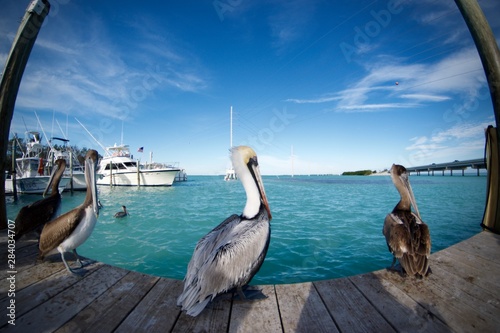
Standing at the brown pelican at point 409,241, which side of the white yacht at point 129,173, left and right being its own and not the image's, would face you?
right

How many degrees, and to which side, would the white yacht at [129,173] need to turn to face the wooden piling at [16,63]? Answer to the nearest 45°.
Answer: approximately 90° to its right

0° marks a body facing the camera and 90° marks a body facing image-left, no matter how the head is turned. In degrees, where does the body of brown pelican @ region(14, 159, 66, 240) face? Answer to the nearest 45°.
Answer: approximately 270°

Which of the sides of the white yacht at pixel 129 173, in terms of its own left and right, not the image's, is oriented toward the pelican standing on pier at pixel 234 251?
right

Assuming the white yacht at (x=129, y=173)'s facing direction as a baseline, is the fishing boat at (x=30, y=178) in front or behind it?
behind

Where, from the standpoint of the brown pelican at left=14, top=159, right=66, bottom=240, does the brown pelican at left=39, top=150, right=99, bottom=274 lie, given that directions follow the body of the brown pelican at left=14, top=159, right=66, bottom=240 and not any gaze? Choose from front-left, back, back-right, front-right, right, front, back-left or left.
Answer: right

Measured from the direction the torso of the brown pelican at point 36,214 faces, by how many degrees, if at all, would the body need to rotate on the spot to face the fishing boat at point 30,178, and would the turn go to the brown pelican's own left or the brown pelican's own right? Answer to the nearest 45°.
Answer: approximately 90° to the brown pelican's own left

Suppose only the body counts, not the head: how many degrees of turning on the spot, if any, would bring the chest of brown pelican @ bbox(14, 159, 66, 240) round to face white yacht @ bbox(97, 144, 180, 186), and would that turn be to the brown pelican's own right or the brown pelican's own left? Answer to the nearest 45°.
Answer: approximately 90° to the brown pelican's own left

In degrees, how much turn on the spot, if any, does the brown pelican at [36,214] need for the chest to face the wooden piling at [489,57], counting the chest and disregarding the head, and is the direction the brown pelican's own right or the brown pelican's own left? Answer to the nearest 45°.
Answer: approximately 45° to the brown pelican's own right

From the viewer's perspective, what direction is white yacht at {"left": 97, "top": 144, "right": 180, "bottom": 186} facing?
to the viewer's right
